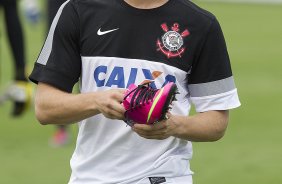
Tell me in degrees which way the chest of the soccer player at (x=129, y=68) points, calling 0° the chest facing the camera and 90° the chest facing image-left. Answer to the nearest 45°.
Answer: approximately 0°

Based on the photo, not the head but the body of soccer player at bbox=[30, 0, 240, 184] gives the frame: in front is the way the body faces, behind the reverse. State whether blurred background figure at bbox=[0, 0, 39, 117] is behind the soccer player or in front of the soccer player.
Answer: behind
